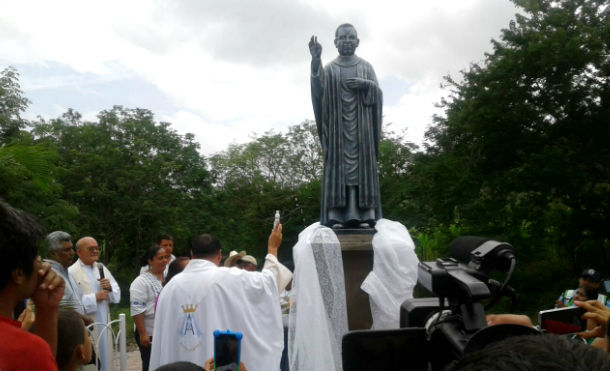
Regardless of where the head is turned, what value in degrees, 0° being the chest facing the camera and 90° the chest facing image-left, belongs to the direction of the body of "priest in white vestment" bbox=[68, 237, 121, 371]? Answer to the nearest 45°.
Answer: approximately 315°

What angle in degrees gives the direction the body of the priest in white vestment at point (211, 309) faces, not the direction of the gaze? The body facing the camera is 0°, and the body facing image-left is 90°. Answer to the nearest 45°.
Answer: approximately 225°

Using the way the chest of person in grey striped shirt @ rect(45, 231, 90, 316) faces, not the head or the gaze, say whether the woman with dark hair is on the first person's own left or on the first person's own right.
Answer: on the first person's own left

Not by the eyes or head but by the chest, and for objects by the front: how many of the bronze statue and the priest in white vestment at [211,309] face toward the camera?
1

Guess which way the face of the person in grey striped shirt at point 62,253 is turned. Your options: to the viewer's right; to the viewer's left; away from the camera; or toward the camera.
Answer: to the viewer's right

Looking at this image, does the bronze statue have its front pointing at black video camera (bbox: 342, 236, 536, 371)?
yes

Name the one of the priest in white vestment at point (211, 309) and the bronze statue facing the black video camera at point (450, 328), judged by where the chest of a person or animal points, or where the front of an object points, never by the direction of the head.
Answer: the bronze statue

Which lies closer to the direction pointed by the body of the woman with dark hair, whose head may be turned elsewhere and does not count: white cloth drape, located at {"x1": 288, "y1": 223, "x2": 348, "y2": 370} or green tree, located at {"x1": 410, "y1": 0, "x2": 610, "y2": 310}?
the white cloth drape

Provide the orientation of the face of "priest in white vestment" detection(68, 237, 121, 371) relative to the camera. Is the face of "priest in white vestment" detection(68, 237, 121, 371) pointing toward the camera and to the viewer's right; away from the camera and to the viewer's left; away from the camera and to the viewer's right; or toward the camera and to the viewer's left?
toward the camera and to the viewer's right

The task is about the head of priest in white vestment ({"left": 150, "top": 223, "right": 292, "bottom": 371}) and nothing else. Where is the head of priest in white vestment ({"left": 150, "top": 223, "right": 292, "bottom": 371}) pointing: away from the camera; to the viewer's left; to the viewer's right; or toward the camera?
away from the camera

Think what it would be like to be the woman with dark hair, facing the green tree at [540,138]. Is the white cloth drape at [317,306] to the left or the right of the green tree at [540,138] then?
right

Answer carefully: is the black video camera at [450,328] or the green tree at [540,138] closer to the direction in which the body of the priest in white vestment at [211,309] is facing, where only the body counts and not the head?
the green tree
